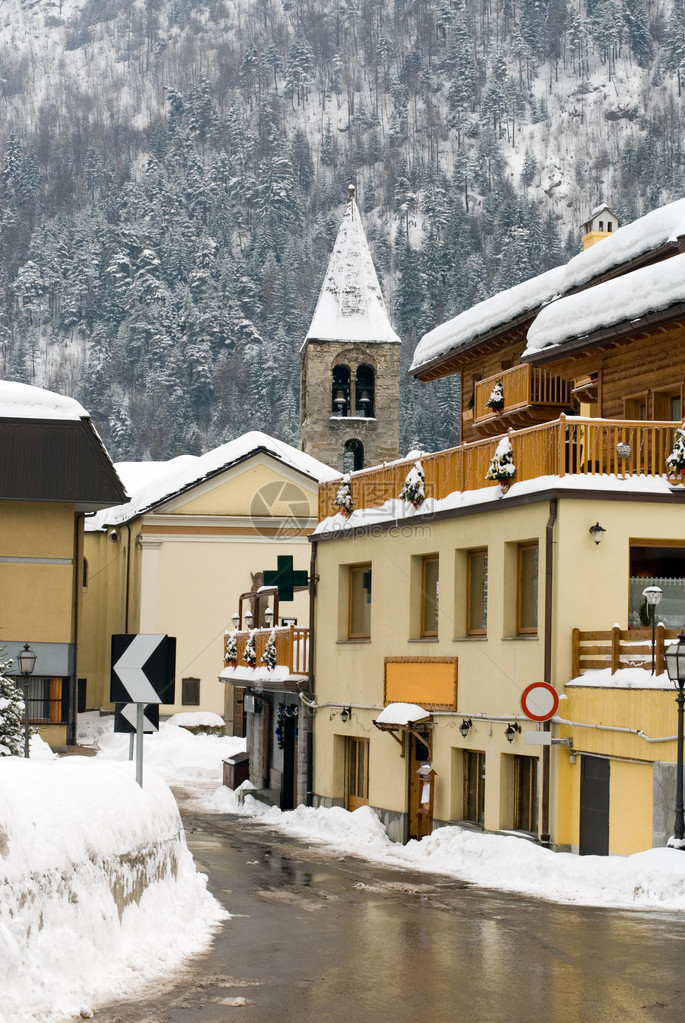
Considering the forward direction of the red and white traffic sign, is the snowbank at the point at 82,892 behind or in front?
in front

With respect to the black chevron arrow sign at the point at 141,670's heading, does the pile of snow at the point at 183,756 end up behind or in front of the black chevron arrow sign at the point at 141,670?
behind

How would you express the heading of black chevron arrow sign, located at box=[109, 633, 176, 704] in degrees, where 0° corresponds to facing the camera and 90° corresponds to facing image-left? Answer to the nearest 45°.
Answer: approximately 0°

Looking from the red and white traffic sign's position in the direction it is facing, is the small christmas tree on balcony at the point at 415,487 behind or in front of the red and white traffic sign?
behind

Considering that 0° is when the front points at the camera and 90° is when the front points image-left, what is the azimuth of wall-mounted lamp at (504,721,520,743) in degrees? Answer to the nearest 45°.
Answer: approximately 45°

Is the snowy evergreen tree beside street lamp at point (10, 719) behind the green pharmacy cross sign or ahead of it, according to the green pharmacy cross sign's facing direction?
ahead

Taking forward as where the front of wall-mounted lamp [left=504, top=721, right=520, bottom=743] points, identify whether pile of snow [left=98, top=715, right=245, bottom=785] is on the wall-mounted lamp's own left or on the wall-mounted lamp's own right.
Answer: on the wall-mounted lamp's own right

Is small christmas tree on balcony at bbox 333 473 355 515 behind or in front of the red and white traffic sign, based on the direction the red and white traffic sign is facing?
behind

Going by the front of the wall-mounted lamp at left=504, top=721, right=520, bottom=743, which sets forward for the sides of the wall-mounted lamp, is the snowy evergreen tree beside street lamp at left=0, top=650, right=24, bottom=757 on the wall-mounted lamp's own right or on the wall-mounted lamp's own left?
on the wall-mounted lamp's own right
